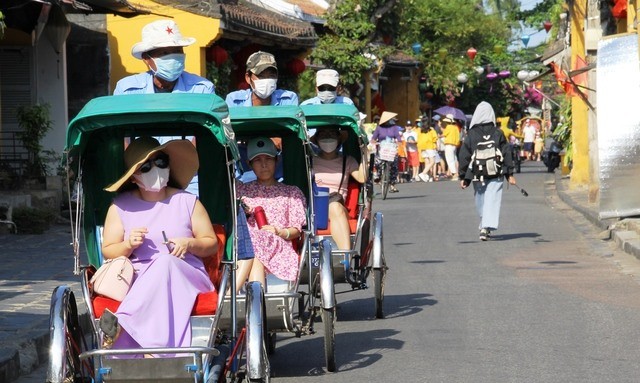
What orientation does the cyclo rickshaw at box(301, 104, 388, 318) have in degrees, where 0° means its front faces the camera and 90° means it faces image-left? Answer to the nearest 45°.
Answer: approximately 0°

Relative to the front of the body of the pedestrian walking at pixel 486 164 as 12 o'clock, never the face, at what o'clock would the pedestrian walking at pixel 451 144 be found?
the pedestrian walking at pixel 451 144 is roughly at 12 o'clock from the pedestrian walking at pixel 486 164.

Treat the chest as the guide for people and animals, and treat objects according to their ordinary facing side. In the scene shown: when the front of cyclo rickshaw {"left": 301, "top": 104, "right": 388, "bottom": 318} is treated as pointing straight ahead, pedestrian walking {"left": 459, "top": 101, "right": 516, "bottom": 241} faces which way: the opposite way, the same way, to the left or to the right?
the opposite way

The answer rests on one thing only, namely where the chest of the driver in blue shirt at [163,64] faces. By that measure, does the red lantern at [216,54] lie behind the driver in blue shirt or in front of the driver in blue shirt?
behind

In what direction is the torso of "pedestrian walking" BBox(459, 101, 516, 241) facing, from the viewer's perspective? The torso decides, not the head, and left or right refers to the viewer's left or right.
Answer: facing away from the viewer

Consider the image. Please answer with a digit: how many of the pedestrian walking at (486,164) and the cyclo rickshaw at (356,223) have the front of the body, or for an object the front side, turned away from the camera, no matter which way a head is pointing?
1

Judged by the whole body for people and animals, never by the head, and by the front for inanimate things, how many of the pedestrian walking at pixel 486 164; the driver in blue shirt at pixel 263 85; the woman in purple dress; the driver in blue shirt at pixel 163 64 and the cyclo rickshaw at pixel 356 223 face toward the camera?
4

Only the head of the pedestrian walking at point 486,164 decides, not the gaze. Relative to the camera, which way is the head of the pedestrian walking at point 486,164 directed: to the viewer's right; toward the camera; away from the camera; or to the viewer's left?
away from the camera

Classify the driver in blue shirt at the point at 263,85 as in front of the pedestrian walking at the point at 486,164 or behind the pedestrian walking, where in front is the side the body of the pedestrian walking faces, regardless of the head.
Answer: behind

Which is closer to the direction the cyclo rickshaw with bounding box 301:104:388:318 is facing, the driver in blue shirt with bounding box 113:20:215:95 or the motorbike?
the driver in blue shirt
